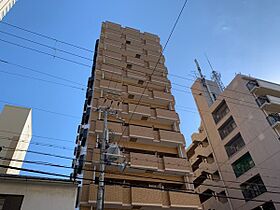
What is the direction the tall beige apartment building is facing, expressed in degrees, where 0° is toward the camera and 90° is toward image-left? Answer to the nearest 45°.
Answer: approximately 0°

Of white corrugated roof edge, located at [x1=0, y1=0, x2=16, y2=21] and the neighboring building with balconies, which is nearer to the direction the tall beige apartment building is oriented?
the white corrugated roof edge

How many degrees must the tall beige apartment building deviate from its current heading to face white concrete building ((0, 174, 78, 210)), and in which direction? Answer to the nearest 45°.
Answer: approximately 45° to its right

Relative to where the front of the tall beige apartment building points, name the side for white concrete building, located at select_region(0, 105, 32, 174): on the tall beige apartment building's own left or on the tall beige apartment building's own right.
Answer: on the tall beige apartment building's own right

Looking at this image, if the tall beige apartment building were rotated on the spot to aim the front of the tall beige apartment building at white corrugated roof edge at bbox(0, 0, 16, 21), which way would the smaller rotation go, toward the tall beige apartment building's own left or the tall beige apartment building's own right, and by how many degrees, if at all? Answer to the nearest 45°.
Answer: approximately 45° to the tall beige apartment building's own right

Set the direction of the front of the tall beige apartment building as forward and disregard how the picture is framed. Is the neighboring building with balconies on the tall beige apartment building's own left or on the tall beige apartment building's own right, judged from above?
on the tall beige apartment building's own left

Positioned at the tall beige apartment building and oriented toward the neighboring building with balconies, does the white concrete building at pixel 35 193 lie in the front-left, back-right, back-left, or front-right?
back-right
